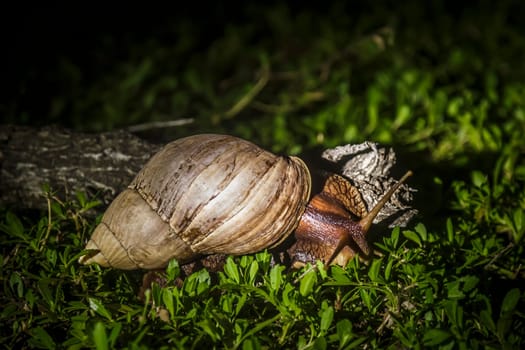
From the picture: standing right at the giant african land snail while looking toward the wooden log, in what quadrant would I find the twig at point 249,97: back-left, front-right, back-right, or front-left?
front-right

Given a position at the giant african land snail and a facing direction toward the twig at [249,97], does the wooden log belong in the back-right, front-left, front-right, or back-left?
front-left

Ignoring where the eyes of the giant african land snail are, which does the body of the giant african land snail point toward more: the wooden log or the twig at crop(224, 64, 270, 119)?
the twig

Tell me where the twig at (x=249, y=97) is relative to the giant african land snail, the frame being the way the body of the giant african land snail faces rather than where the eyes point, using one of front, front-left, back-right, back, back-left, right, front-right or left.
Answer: left

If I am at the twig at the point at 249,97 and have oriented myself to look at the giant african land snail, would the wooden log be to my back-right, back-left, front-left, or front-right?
front-right

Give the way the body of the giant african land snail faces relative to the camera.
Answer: to the viewer's right

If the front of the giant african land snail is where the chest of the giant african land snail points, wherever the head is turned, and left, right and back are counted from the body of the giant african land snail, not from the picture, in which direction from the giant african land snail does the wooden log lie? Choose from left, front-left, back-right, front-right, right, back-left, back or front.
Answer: back-left
